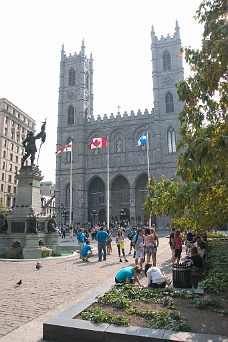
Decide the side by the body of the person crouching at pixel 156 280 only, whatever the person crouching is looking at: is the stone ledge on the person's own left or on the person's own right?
on the person's own left

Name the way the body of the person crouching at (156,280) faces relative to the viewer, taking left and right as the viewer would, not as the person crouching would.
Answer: facing away from the viewer and to the left of the viewer

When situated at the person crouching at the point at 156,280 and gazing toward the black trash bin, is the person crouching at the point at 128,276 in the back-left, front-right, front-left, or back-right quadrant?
back-left

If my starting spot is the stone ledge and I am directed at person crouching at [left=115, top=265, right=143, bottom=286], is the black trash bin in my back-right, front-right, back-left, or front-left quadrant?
front-right
